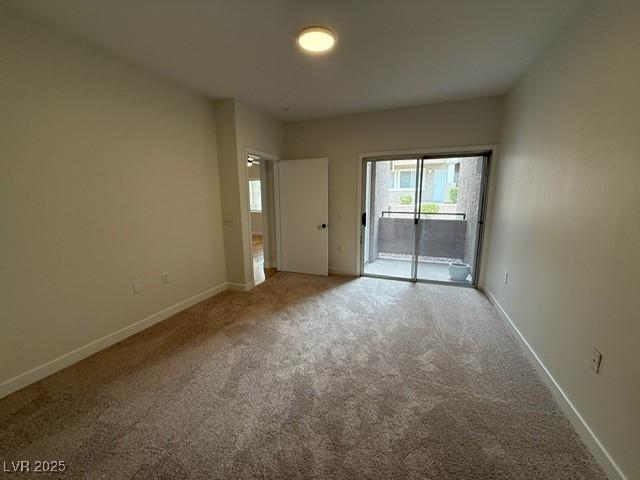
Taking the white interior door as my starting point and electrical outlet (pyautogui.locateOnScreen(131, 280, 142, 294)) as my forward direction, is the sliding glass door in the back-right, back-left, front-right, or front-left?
back-left

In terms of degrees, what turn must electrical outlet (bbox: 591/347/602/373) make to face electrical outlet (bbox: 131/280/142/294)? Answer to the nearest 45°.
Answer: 0° — it already faces it

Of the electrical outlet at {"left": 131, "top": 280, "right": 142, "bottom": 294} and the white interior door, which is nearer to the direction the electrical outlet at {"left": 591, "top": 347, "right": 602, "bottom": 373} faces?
the electrical outlet

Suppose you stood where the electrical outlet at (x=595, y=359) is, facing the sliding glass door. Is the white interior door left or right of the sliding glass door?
left

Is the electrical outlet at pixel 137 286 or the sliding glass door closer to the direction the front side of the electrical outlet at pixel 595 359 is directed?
the electrical outlet

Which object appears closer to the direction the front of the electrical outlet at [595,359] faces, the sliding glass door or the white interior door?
the white interior door

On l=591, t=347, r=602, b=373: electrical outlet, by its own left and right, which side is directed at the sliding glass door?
right

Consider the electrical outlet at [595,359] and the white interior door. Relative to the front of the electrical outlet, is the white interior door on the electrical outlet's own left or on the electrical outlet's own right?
on the electrical outlet's own right

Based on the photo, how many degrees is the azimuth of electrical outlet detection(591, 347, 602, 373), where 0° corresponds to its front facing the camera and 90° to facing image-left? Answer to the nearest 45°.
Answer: approximately 45°
